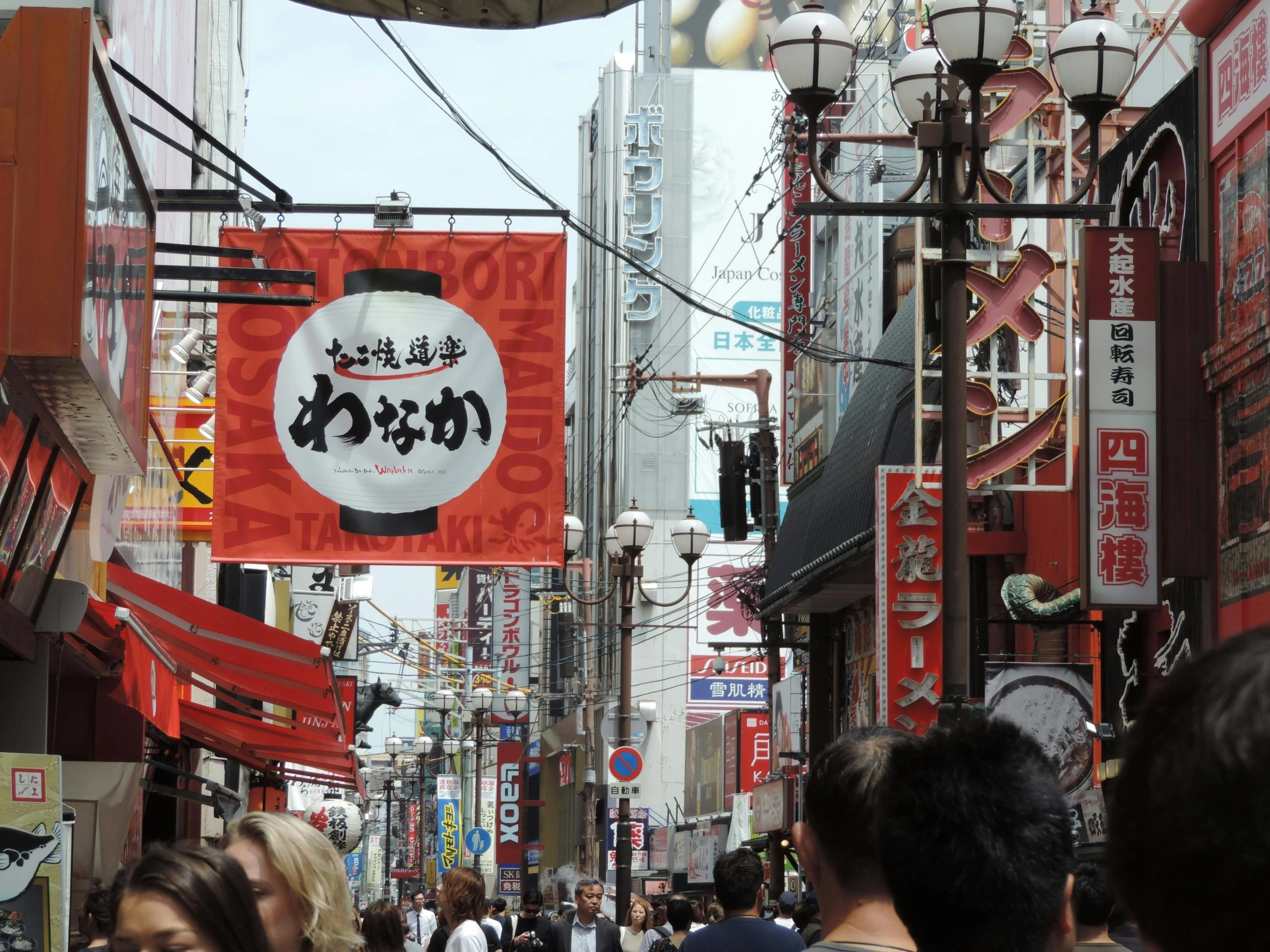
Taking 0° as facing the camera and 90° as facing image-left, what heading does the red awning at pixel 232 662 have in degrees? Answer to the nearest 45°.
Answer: approximately 270°

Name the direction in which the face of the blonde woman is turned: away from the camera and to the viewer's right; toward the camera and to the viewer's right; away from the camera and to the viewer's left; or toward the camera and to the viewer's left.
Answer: toward the camera and to the viewer's left

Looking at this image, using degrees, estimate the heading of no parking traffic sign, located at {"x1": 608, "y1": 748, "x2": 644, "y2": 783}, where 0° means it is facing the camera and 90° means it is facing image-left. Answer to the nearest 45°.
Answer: approximately 0°

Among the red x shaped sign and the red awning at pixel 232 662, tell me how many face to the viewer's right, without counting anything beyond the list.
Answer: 1

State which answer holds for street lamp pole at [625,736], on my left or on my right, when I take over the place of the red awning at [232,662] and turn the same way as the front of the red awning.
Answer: on my left

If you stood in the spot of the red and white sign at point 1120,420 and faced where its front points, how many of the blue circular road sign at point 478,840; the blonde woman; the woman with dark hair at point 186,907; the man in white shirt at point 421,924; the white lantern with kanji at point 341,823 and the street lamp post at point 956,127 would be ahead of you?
3

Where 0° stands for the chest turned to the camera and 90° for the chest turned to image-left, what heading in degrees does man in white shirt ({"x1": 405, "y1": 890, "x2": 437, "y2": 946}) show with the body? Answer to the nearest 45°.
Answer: approximately 0°

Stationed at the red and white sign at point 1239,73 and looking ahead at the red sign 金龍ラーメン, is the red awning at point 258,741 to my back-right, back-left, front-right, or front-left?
front-left

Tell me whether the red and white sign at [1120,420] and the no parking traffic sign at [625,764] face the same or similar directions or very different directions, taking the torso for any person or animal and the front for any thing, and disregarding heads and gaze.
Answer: same or similar directions

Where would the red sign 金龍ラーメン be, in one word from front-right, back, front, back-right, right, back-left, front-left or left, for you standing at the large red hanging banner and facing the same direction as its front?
back-left

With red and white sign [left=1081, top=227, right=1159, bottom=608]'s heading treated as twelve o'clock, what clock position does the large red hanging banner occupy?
The large red hanging banner is roughly at 2 o'clock from the red and white sign.

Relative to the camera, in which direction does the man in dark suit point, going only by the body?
toward the camera

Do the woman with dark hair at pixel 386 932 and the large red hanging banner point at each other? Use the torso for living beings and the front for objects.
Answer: yes
